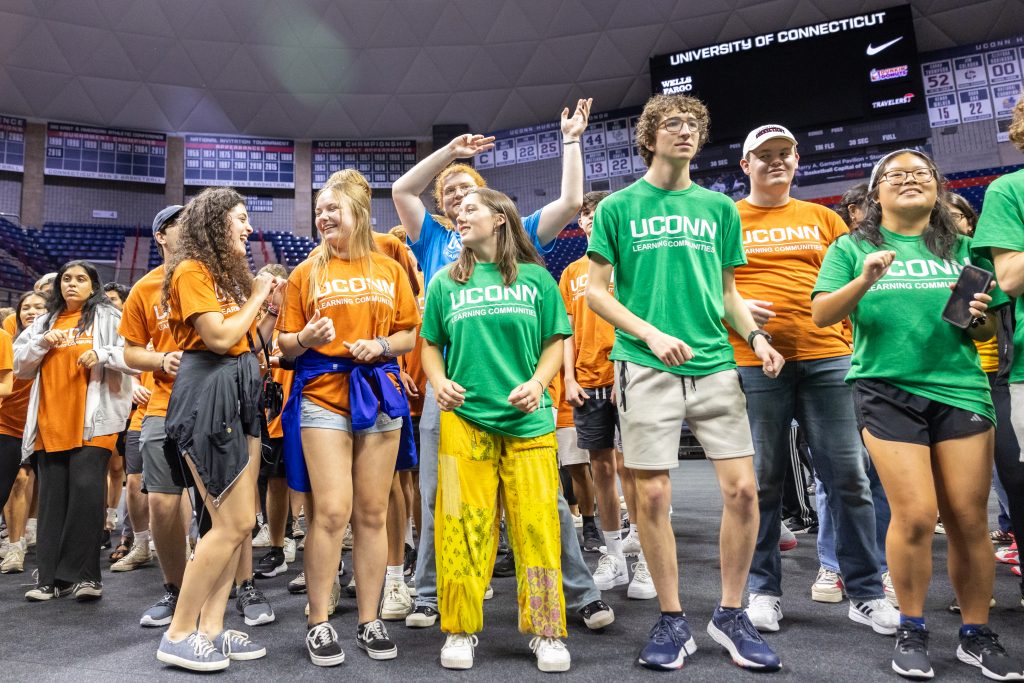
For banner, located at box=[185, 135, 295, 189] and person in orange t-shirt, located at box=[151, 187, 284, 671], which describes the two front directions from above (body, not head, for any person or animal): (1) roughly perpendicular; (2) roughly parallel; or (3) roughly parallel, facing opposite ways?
roughly perpendicular

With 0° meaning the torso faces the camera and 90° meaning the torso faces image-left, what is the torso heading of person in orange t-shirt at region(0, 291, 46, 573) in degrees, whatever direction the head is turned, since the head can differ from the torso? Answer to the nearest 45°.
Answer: approximately 315°

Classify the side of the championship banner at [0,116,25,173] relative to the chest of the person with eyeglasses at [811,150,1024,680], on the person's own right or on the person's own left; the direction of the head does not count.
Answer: on the person's own right

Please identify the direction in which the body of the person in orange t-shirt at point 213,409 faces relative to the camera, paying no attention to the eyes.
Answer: to the viewer's right

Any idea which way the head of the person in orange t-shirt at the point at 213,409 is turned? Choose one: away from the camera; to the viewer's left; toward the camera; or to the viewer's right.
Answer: to the viewer's right
